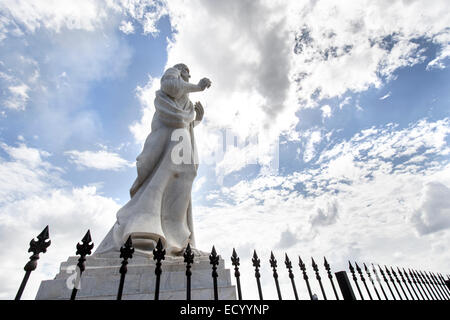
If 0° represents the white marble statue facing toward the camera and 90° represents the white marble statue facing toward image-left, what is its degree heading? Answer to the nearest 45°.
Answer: approximately 270°
